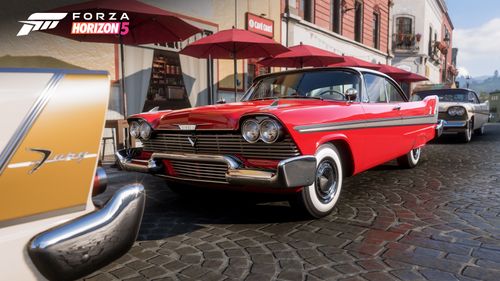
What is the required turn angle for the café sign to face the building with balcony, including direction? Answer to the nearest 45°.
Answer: approximately 90° to its left

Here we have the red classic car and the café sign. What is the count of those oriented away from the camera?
0

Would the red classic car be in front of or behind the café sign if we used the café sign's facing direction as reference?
in front

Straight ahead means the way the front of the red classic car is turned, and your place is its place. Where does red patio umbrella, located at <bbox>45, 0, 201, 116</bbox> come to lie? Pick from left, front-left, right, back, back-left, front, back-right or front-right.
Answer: right

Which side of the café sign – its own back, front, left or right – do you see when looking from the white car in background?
front

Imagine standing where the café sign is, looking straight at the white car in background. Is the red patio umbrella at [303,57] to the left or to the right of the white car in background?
right

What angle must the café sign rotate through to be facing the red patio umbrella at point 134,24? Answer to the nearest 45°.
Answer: approximately 45° to its right

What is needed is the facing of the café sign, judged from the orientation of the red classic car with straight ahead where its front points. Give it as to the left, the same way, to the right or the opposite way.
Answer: to the left

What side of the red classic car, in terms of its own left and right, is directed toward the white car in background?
back

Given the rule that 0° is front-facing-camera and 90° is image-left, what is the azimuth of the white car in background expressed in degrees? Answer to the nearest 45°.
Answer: approximately 45°

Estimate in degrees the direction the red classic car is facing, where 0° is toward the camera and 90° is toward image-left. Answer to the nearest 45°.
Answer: approximately 45°

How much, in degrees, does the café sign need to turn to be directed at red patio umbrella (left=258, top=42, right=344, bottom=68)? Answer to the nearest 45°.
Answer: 0° — it already faces it

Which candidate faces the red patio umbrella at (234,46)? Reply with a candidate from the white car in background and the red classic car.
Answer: the white car in background
